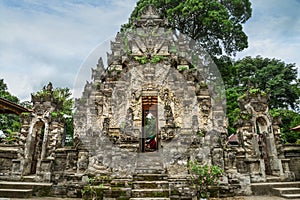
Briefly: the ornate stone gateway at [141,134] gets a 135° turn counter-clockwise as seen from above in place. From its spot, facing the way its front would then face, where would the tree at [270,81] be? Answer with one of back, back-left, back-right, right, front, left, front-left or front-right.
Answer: front

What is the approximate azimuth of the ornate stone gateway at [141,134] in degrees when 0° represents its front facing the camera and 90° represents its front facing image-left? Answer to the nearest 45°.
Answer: approximately 0°

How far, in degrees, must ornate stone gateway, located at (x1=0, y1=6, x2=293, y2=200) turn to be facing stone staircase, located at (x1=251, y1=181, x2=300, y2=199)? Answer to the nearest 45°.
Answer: approximately 90° to its left

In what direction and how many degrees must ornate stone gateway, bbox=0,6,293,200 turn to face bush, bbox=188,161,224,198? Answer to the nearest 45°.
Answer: approximately 45° to its left
